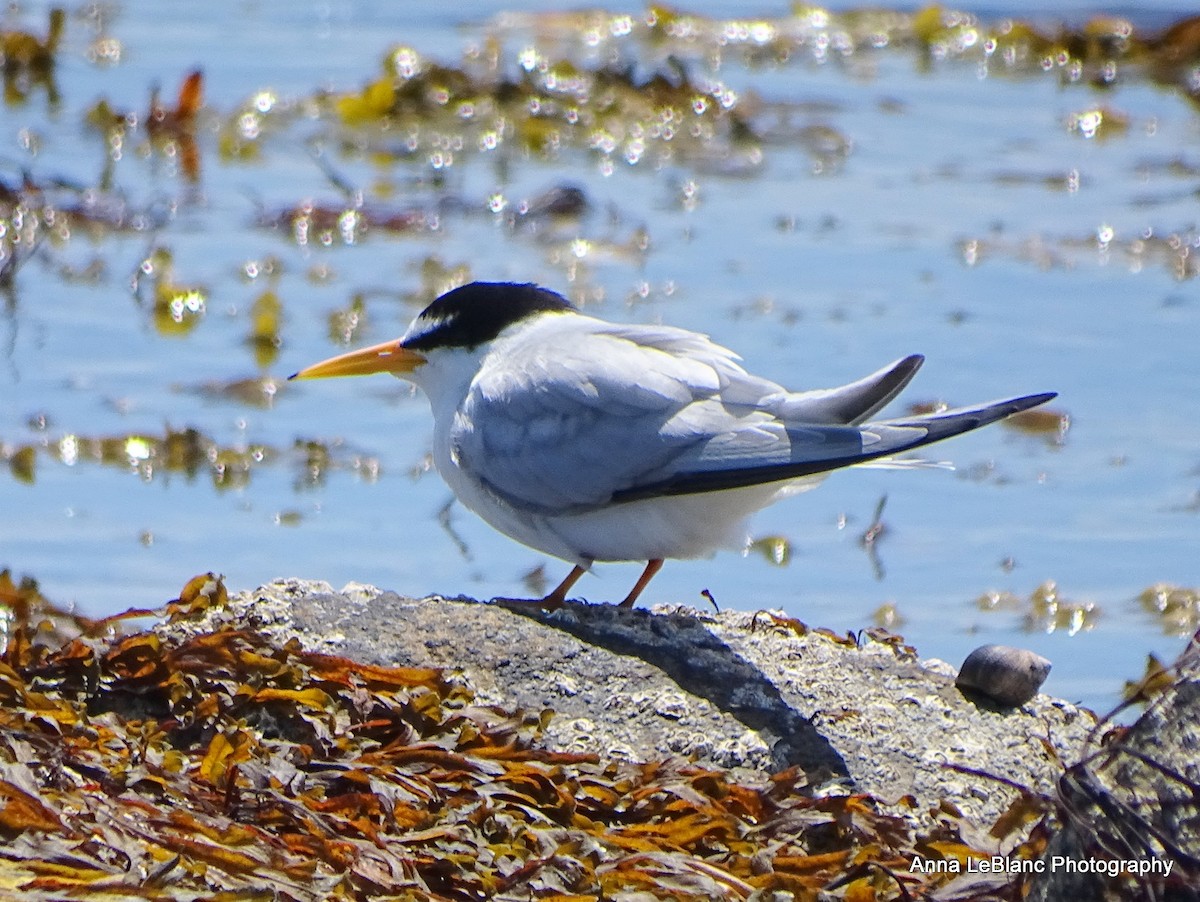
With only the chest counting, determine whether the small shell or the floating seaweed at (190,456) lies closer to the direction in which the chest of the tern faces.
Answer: the floating seaweed

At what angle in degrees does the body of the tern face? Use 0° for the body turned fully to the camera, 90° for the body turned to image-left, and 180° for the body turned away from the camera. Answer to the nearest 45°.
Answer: approximately 90°

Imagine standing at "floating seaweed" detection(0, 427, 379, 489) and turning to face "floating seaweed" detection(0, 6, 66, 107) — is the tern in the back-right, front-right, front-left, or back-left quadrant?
back-right

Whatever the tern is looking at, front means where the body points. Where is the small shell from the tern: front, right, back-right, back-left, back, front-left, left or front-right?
back-left

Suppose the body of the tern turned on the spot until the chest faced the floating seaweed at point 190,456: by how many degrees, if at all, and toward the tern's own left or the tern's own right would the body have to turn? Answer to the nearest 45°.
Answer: approximately 45° to the tern's own right

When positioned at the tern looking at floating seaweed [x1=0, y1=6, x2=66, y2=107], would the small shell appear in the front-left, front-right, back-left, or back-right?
back-right

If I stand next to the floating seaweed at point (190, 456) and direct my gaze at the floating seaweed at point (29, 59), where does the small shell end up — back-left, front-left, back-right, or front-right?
back-right

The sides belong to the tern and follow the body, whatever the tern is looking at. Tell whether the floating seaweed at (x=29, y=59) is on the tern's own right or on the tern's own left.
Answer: on the tern's own right
